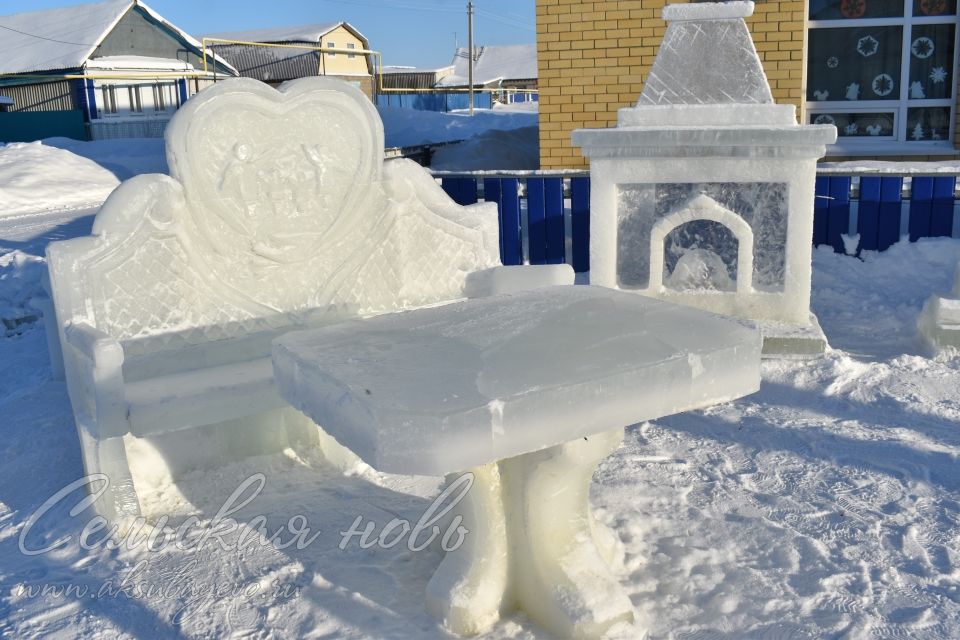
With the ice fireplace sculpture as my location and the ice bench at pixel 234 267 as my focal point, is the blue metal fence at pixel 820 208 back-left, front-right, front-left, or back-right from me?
back-right

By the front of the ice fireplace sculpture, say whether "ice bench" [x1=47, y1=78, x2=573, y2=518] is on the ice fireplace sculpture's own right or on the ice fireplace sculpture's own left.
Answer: on the ice fireplace sculpture's own right

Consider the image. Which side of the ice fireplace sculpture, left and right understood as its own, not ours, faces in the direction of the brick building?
back

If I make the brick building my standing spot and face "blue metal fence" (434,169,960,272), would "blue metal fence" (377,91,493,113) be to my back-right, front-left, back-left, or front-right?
back-right

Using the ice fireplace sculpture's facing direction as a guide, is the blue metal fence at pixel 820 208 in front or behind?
behind

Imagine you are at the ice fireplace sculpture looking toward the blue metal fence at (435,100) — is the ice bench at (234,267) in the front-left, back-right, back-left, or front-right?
back-left

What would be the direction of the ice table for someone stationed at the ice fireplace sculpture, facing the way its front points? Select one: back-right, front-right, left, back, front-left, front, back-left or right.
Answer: front

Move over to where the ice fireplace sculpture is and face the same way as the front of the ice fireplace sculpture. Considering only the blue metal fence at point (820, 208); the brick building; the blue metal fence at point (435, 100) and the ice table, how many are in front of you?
1

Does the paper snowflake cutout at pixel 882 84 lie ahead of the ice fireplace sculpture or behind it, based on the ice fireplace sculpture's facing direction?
behind

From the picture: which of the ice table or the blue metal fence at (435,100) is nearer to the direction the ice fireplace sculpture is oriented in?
the ice table

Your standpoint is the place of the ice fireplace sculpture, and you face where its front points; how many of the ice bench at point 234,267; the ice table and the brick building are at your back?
1

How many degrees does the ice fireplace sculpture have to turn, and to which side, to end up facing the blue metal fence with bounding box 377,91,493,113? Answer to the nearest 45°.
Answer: approximately 180°

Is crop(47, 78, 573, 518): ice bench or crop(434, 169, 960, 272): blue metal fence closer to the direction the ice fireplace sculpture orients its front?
the ice bench

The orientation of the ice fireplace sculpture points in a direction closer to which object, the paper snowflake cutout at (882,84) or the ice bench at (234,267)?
the ice bench

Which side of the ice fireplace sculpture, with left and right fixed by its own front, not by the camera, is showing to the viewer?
front
